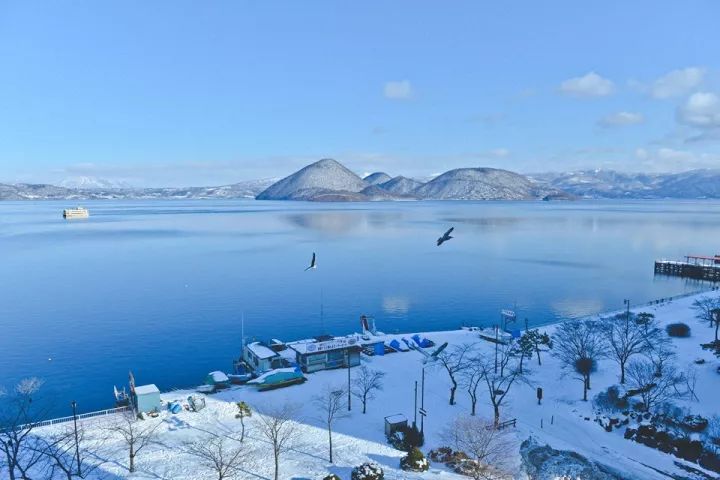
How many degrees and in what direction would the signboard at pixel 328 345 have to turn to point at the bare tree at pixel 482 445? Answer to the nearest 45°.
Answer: approximately 45° to its left

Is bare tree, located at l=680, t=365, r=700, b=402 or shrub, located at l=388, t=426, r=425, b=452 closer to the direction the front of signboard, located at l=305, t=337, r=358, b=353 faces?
the shrub

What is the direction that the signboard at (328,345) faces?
toward the camera

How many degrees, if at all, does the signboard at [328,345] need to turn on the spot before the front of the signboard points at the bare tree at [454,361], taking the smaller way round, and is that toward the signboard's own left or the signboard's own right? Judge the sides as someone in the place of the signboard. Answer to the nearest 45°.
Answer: approximately 90° to the signboard's own left

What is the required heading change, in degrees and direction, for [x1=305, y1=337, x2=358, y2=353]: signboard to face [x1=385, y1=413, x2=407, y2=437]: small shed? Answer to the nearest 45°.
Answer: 0° — it already faces it

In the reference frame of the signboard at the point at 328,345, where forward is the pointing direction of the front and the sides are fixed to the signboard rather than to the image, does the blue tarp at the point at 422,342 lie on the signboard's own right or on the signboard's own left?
on the signboard's own left

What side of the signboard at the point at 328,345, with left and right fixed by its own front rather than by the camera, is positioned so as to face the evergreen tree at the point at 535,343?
left

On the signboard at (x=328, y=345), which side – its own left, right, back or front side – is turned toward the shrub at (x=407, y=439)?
front

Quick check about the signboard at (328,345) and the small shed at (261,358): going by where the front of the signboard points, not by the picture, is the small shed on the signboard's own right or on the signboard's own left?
on the signboard's own right

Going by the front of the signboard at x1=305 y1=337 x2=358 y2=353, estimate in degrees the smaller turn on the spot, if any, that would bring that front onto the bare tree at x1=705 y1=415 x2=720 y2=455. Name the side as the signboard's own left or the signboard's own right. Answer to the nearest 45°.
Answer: approximately 45° to the signboard's own left

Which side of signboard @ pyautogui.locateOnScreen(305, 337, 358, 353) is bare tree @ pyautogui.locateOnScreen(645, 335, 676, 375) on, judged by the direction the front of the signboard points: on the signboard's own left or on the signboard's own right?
on the signboard's own left

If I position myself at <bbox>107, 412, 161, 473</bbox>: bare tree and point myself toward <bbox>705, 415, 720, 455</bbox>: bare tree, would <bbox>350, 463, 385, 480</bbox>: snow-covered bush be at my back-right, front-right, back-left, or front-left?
front-right

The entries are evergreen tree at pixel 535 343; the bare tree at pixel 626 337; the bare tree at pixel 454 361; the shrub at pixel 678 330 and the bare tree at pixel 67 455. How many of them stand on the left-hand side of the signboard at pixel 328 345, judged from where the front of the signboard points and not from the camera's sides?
4

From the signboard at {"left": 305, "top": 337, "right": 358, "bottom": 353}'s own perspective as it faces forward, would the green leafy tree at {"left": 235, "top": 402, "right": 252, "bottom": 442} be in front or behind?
in front

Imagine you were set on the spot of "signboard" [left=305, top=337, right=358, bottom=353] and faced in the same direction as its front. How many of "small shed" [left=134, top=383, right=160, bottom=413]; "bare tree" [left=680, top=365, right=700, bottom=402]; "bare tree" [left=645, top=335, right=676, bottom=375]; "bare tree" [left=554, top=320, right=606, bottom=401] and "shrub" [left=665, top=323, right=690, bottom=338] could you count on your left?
4

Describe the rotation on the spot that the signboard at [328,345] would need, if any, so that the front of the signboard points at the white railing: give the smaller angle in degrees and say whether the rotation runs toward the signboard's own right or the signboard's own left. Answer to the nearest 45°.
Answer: approximately 45° to the signboard's own right

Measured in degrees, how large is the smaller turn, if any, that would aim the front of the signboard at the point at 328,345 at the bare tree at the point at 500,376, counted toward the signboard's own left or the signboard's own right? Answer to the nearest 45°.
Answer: approximately 90° to the signboard's own left

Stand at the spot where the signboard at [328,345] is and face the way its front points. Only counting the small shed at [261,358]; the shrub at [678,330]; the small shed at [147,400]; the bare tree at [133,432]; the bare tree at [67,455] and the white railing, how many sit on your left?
1

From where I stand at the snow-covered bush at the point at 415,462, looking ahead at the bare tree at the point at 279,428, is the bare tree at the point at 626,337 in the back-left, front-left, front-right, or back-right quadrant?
back-right

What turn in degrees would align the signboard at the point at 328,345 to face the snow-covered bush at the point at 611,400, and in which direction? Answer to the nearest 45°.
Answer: approximately 90° to its left

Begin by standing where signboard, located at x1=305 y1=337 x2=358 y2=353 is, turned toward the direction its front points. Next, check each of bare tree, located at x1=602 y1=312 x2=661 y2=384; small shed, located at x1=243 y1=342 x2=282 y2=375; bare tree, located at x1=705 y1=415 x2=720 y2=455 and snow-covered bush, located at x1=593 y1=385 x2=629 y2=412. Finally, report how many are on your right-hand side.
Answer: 1
